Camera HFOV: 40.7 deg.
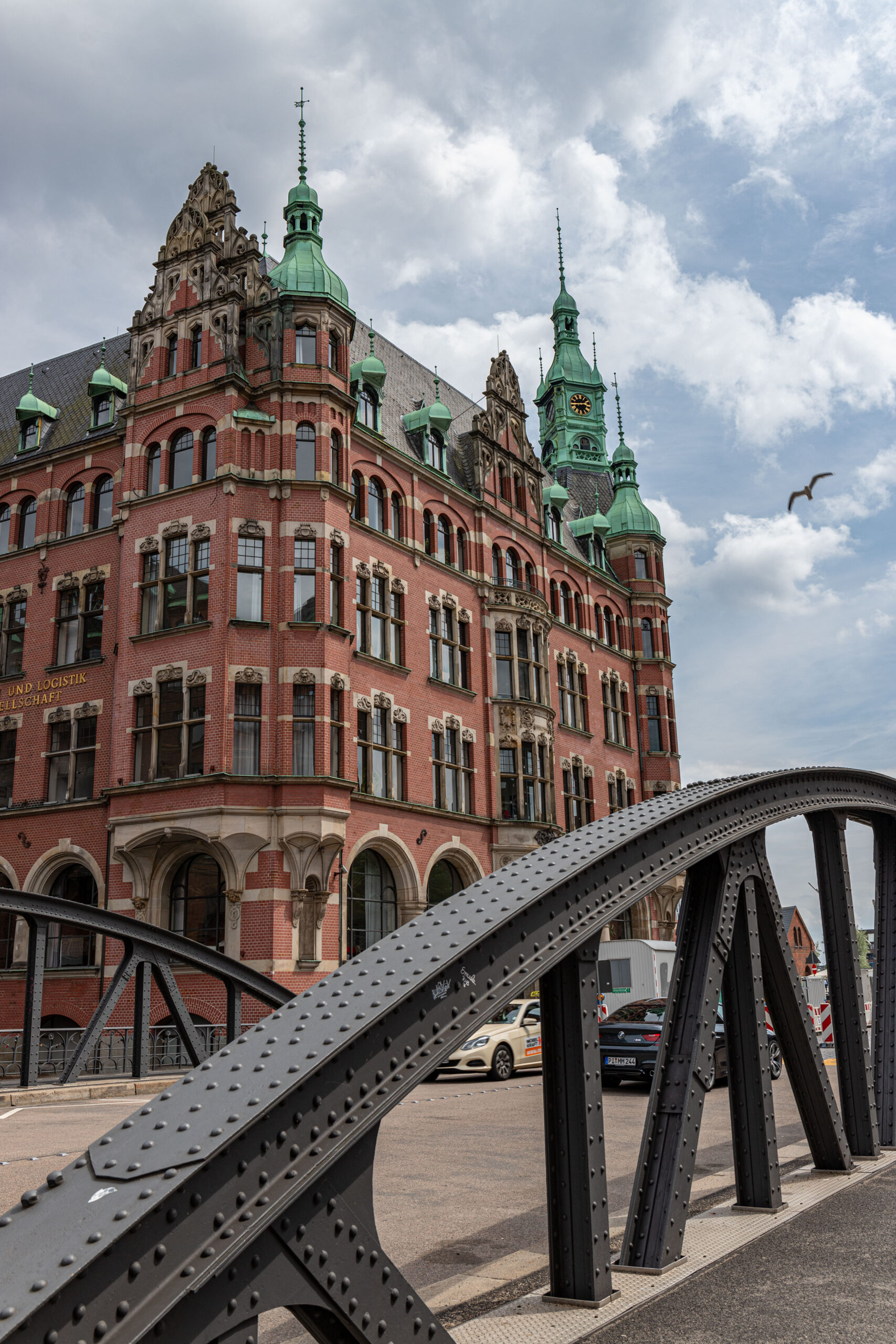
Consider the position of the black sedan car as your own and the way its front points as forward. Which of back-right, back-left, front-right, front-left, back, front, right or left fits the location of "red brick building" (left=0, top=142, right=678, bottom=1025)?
left

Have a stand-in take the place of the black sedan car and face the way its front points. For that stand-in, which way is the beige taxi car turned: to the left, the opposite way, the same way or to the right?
the opposite way

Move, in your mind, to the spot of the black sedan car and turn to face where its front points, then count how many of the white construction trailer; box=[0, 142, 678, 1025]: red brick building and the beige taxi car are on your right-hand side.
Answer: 0

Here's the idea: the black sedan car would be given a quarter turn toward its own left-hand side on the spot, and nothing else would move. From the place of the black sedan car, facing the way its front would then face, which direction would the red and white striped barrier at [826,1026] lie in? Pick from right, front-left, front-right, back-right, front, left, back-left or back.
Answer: right

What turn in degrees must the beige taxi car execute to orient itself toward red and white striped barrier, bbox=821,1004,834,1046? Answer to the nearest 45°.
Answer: approximately 135° to its left

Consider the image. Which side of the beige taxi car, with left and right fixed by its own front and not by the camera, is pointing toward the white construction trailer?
back

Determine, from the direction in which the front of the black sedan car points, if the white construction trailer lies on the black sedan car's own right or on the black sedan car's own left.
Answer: on the black sedan car's own left

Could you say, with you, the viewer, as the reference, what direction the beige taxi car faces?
facing the viewer and to the left of the viewer

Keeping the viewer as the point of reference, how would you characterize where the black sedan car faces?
facing away from the viewer and to the right of the viewer
